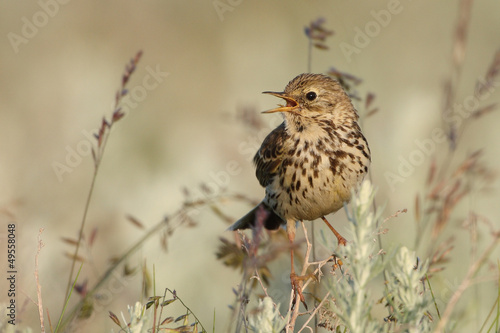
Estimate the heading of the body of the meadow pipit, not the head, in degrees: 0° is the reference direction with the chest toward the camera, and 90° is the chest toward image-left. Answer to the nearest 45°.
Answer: approximately 315°

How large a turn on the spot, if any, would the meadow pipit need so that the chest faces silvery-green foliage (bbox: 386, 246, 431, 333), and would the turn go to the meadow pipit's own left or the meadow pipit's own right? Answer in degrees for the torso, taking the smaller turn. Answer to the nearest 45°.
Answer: approximately 45° to the meadow pipit's own left

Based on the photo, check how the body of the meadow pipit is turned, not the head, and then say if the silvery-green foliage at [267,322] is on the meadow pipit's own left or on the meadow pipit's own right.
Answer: on the meadow pipit's own right
